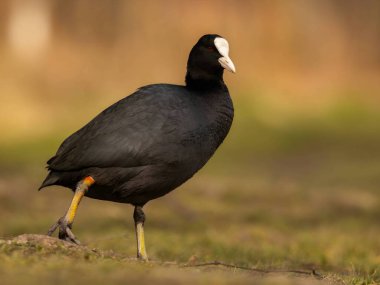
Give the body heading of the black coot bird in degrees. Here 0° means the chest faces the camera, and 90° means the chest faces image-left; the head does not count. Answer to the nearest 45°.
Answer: approximately 270°
